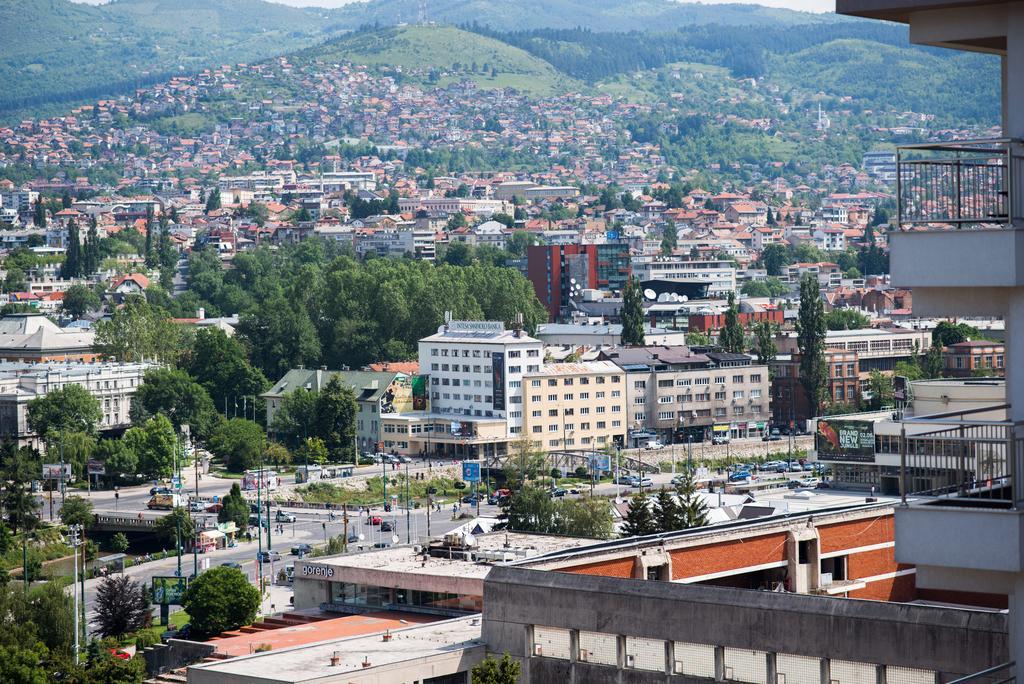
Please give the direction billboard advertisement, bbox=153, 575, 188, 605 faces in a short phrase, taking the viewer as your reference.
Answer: facing the viewer

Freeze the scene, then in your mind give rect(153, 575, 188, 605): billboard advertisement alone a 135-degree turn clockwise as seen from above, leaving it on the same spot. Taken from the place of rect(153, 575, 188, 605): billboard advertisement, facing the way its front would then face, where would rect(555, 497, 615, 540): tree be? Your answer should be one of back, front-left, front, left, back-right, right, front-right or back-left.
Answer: back-right

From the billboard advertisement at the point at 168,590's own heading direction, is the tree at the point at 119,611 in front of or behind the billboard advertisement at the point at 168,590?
in front

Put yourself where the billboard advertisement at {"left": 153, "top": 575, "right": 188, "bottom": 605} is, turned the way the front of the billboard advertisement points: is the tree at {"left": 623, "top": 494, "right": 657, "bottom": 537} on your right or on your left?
on your left

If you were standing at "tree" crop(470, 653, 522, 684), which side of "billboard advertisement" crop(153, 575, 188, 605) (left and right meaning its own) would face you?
front

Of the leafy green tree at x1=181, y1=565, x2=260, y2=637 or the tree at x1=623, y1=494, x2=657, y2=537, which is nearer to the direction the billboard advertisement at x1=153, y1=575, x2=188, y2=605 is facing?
the leafy green tree

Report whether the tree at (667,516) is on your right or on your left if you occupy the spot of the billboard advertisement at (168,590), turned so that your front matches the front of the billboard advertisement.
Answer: on your left

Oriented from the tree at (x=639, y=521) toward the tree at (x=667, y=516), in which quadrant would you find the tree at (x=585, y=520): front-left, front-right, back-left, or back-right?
back-left

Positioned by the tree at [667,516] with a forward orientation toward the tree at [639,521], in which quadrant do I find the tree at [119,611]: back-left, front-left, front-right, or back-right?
front-left
